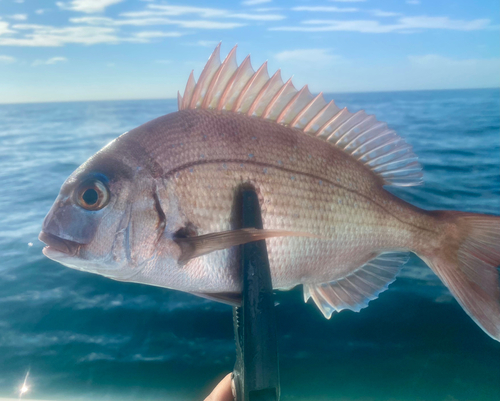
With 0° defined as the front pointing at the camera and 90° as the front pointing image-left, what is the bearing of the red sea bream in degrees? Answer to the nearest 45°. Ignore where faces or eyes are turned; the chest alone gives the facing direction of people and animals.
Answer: approximately 90°
